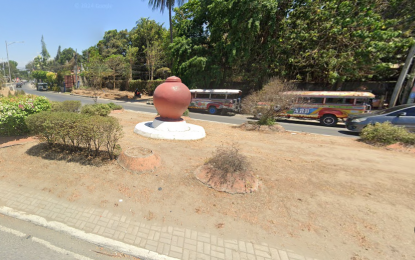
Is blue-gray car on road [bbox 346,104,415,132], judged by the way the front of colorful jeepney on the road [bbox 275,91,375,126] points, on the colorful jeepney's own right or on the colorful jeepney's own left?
on the colorful jeepney's own left

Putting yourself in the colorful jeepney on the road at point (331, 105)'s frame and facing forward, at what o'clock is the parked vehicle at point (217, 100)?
the parked vehicle at point (217, 100) is roughly at 12 o'clock from the colorful jeepney on the road at point (331, 105).

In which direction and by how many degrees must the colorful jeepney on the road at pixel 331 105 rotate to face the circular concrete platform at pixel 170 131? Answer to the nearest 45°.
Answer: approximately 45° to its left

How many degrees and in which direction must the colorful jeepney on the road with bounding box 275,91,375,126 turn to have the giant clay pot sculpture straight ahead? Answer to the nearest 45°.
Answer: approximately 45° to its left

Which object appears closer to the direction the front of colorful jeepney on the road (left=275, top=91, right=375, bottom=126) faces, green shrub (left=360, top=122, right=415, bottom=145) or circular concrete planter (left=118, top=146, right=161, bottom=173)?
the circular concrete planter

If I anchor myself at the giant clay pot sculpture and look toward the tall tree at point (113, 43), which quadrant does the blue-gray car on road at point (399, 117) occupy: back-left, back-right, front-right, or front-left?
back-right

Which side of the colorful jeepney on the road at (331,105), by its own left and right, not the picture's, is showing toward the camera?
left
